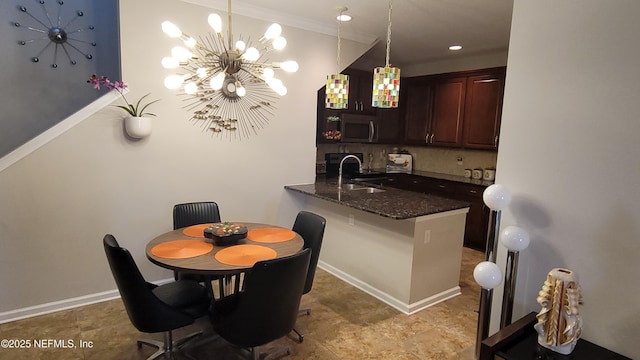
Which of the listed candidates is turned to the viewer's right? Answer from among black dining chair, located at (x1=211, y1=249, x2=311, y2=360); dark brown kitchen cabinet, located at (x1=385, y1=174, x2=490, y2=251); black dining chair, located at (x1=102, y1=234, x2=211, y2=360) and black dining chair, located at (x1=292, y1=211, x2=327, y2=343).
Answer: black dining chair, located at (x1=102, y1=234, x2=211, y2=360)

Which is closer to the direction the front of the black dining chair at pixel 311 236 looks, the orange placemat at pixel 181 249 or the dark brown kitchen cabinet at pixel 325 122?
the orange placemat

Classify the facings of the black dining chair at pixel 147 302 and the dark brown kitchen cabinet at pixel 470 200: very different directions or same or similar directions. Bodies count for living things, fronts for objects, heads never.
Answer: very different directions

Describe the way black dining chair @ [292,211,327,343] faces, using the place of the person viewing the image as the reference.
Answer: facing the viewer and to the left of the viewer

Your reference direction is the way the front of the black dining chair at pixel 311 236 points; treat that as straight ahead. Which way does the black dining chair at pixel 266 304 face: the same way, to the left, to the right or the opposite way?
to the right

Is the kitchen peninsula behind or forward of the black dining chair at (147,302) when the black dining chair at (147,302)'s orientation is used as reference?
forward

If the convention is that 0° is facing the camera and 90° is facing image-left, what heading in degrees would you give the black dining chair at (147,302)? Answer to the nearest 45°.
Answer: approximately 270°

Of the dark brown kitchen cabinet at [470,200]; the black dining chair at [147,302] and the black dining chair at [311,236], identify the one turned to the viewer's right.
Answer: the black dining chair at [147,302]

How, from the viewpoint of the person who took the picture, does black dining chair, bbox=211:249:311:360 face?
facing away from the viewer and to the left of the viewer

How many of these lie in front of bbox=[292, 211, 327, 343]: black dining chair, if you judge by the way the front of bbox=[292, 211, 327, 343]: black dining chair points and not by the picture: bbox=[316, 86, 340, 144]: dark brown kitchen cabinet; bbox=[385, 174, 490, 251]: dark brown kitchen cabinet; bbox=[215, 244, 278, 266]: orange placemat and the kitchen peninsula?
1

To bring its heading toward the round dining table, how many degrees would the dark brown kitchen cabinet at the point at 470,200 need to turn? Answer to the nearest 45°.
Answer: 0° — it already faces it

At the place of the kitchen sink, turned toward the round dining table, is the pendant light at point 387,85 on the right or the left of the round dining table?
left
